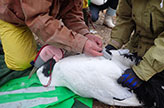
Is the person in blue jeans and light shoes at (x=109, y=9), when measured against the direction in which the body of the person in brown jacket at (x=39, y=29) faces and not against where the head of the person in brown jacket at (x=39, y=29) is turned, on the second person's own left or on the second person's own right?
on the second person's own left

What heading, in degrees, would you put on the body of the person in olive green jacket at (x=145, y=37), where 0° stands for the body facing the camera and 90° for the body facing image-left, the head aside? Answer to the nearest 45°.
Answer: approximately 45°

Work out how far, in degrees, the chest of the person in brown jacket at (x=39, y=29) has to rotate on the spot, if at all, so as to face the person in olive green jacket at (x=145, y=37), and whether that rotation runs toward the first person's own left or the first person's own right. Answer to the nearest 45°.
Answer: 0° — they already face them

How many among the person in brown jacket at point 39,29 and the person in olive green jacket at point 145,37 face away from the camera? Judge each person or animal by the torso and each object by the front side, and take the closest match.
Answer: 0

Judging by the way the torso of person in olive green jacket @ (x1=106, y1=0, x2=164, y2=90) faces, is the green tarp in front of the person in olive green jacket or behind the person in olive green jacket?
in front
